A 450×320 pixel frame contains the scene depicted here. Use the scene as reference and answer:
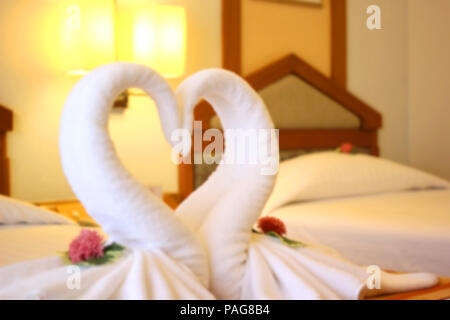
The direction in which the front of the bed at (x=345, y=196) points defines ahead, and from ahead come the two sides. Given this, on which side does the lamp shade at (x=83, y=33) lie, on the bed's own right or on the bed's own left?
on the bed's own right

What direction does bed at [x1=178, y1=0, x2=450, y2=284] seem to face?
toward the camera

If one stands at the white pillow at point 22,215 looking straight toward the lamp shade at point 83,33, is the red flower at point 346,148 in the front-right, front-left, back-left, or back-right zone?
front-right

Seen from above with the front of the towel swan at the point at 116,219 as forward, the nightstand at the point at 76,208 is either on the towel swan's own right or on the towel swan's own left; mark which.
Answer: on the towel swan's own left

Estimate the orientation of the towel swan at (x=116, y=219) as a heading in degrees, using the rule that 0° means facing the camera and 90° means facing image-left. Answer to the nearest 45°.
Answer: approximately 270°

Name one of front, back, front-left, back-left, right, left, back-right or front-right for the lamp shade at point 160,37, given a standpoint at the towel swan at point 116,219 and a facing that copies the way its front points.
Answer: left
